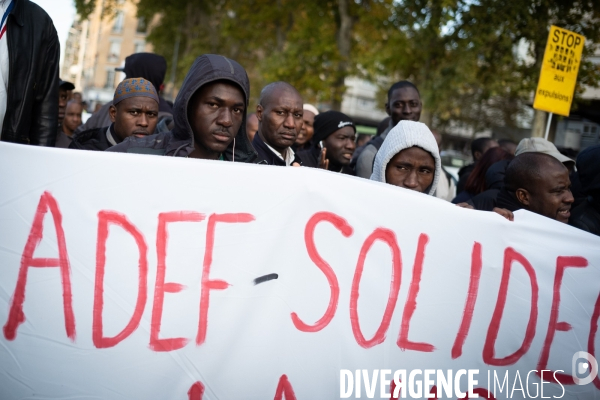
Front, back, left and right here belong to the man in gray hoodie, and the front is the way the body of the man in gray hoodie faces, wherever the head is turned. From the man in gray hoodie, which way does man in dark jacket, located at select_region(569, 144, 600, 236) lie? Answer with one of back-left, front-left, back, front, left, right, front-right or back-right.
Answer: front-left

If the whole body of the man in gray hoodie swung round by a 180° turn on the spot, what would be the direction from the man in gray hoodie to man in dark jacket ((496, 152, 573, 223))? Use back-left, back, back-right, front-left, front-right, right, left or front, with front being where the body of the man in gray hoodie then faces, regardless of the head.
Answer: back-right

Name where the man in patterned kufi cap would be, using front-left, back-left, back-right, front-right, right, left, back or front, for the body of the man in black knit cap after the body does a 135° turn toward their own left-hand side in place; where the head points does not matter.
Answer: back-left

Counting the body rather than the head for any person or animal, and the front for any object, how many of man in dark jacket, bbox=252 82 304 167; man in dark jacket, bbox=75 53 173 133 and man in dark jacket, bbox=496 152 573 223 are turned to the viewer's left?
1

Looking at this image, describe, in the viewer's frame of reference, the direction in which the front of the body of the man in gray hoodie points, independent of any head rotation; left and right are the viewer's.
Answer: facing the viewer and to the right of the viewer

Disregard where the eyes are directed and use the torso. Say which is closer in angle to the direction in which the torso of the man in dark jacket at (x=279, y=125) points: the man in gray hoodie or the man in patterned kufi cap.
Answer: the man in gray hoodie
